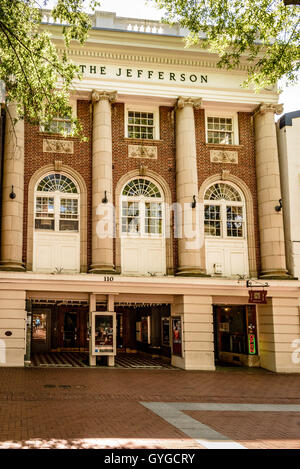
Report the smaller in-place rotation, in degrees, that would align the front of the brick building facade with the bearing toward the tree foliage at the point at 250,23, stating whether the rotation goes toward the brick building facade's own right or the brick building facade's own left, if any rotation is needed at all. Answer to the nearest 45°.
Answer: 0° — it already faces it

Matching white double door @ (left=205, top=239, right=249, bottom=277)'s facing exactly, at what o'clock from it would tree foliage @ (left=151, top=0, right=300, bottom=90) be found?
The tree foliage is roughly at 12 o'clock from the white double door.

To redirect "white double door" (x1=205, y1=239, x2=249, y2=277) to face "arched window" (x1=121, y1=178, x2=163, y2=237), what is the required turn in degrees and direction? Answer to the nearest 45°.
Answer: approximately 90° to its right

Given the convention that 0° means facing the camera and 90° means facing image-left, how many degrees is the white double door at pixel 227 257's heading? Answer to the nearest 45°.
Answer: approximately 0°

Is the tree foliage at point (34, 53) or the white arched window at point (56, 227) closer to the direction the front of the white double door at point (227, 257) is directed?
the tree foliage

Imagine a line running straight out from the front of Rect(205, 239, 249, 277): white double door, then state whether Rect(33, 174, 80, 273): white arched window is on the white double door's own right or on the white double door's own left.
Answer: on the white double door's own right

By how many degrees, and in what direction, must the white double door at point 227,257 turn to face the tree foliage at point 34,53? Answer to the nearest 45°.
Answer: approximately 45° to its right
